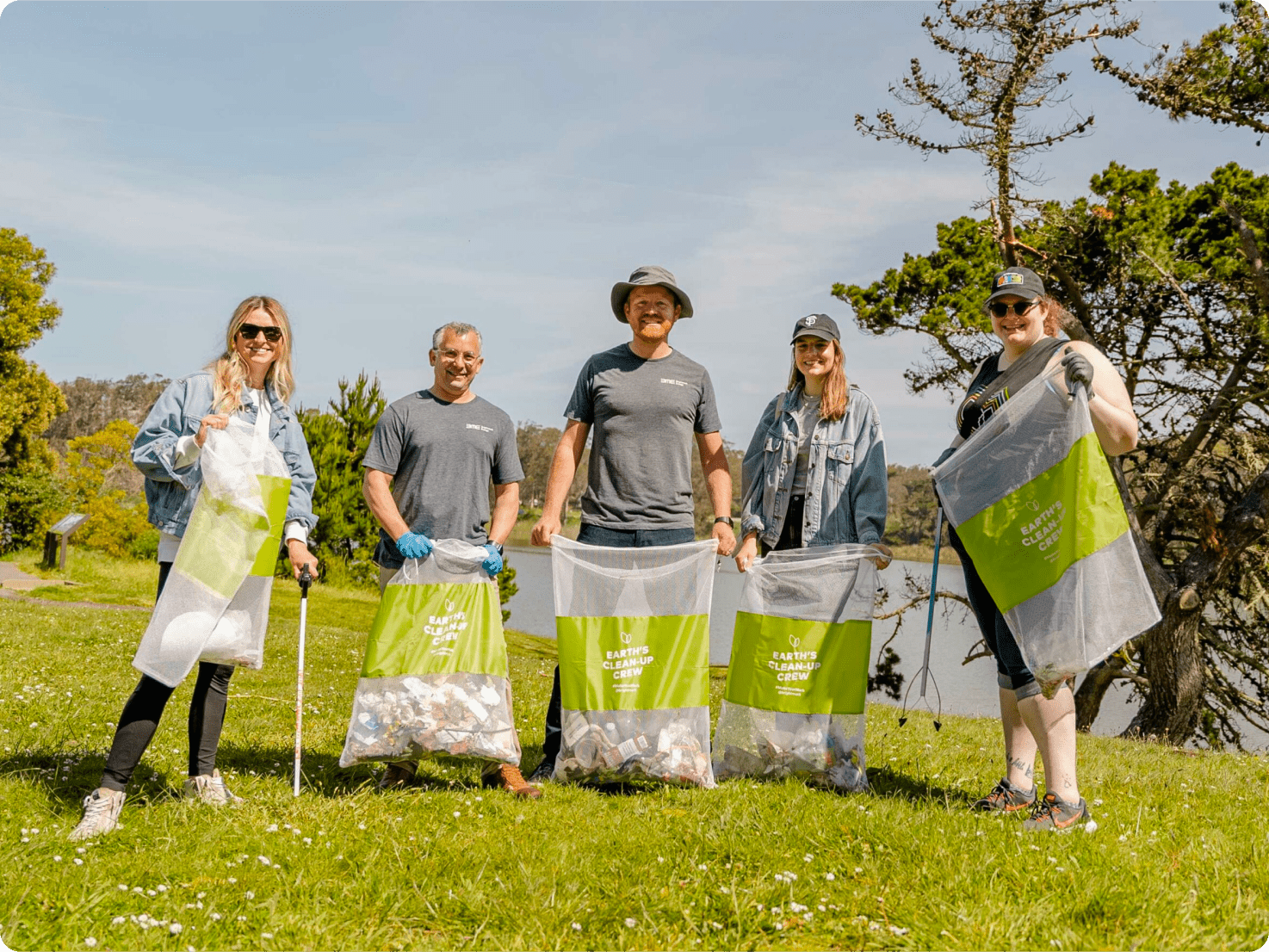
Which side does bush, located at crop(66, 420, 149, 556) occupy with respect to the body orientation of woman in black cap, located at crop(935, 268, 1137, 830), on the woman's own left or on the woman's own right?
on the woman's own right

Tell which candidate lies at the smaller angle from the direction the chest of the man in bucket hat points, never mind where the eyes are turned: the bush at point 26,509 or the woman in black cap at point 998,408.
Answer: the woman in black cap

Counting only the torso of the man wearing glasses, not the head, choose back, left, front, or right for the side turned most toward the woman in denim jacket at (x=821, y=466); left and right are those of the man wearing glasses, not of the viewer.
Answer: left

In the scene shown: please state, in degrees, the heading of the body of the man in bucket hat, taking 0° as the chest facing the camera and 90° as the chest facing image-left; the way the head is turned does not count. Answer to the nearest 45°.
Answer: approximately 0°

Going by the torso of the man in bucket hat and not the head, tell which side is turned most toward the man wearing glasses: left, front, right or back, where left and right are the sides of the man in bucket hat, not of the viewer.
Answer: right

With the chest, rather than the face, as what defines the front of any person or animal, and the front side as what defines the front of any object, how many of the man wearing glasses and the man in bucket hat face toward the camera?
2
